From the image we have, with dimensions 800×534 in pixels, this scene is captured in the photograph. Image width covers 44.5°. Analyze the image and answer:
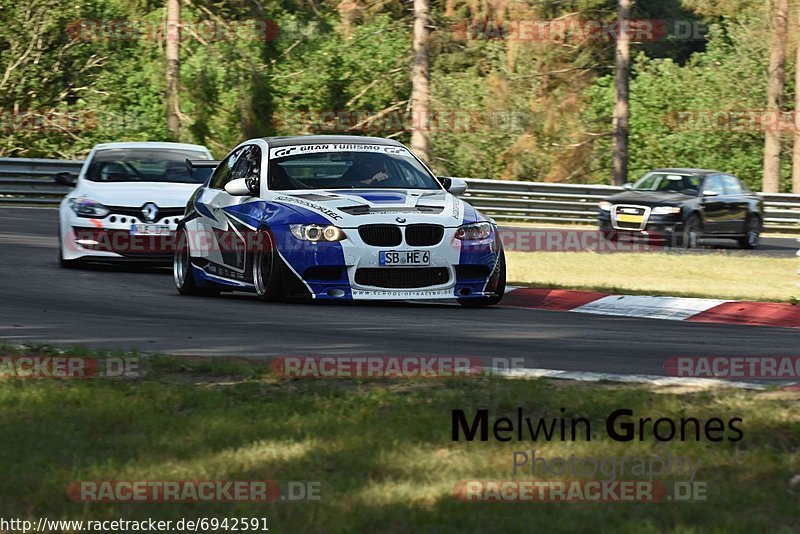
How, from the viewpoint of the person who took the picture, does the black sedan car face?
facing the viewer and to the left of the viewer

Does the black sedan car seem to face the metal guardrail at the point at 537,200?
no

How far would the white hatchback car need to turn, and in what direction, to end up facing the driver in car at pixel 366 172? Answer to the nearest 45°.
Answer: approximately 45° to its left

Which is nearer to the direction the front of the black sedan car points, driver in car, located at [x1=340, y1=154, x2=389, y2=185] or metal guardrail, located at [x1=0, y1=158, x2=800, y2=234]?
the driver in car

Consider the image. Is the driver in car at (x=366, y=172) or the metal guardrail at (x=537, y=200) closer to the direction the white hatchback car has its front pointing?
the driver in car

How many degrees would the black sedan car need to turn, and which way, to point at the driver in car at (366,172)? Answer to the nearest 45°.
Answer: approximately 45° to its left

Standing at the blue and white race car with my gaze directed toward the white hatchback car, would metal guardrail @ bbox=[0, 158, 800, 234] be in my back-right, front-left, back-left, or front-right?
front-right

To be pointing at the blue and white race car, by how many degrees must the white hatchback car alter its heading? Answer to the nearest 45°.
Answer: approximately 45° to its left

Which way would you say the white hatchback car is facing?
toward the camera

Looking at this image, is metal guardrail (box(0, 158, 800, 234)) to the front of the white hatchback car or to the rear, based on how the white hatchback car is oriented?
to the rear
